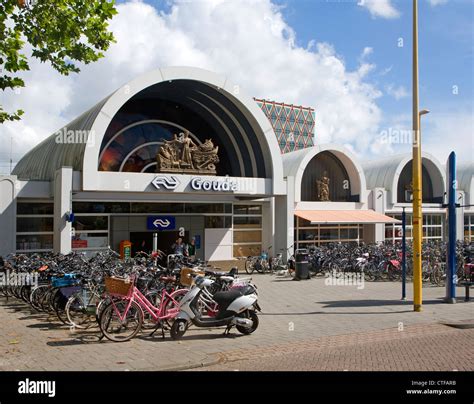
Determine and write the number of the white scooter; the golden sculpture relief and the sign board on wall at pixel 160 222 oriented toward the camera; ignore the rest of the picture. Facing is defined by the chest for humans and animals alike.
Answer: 2

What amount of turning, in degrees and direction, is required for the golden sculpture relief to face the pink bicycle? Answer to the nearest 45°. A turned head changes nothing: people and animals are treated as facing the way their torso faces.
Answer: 0° — it already faces it

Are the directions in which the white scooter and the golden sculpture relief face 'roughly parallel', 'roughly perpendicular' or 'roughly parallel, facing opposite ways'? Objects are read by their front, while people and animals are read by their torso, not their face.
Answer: roughly perpendicular

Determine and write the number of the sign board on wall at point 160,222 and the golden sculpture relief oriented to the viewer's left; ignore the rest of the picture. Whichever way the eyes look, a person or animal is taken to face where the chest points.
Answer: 0

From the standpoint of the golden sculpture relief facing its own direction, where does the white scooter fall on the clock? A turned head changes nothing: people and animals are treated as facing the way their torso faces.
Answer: The white scooter is roughly at 12 o'clock from the golden sculpture relief.

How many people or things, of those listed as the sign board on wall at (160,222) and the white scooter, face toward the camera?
1

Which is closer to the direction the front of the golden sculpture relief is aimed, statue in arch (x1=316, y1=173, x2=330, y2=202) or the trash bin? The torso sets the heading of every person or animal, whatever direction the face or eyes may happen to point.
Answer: the trash bin
